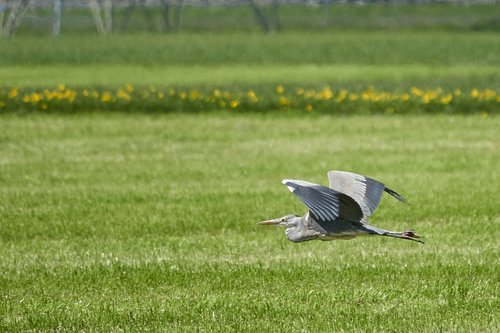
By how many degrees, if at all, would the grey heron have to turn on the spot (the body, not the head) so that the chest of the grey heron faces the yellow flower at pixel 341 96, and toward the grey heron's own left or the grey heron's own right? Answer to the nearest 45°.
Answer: approximately 90° to the grey heron's own right

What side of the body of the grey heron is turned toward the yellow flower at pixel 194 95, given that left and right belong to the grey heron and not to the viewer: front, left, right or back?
right

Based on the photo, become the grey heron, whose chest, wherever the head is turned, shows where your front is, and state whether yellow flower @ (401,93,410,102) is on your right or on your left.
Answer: on your right

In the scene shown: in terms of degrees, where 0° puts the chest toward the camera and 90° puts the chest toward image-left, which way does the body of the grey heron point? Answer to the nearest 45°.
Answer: approximately 90°

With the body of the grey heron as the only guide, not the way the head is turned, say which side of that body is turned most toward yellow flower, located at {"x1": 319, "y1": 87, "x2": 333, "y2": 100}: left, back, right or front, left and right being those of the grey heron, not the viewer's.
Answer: right

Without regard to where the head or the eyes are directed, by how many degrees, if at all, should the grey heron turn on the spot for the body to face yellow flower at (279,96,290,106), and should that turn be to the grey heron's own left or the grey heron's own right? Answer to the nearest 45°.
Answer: approximately 90° to the grey heron's own right

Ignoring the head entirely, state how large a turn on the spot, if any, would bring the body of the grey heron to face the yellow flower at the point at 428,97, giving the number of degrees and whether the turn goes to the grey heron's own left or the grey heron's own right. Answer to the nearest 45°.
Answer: approximately 90° to the grey heron's own right

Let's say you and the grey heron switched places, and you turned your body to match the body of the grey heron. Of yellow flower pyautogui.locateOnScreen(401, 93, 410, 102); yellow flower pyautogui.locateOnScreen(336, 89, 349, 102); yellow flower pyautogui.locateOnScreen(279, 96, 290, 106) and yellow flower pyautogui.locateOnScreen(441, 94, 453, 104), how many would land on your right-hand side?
4

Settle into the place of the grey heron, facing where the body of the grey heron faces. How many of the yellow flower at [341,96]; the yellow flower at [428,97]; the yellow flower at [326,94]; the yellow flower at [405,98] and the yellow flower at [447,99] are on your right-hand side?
5

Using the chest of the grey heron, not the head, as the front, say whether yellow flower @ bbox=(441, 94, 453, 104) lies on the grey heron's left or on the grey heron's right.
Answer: on the grey heron's right
